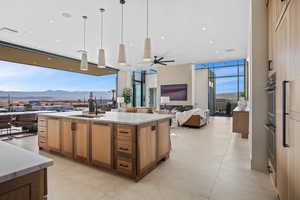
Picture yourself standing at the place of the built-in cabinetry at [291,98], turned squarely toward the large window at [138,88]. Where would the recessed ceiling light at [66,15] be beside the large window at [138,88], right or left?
left

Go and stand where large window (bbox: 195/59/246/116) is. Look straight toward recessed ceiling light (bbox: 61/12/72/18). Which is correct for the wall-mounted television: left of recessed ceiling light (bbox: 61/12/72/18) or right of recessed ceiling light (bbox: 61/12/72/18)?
right

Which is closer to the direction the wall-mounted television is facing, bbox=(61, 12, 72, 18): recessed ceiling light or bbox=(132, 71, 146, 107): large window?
the recessed ceiling light

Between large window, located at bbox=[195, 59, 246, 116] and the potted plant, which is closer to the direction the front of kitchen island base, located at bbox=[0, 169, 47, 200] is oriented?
the large window

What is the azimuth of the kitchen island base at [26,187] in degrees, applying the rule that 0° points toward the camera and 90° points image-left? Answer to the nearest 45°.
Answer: approximately 315°

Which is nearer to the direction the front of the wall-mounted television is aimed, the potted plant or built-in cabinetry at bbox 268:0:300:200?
the built-in cabinetry

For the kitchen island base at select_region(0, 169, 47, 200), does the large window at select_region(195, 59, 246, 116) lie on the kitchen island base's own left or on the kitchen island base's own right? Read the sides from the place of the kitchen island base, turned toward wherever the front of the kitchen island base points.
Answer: on the kitchen island base's own left

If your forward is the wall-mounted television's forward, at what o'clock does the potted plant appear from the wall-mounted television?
The potted plant is roughly at 3 o'clock from the wall-mounted television.

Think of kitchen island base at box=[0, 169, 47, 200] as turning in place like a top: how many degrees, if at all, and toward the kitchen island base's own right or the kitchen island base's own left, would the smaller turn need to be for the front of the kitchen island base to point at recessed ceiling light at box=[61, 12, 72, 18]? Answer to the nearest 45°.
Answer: approximately 135° to the kitchen island base's own left

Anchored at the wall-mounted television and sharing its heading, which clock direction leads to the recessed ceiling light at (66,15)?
The recessed ceiling light is roughly at 1 o'clock from the wall-mounted television.

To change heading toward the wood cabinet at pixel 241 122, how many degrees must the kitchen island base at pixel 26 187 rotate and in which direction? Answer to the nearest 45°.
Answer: approximately 45° to its left

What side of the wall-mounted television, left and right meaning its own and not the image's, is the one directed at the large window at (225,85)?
left

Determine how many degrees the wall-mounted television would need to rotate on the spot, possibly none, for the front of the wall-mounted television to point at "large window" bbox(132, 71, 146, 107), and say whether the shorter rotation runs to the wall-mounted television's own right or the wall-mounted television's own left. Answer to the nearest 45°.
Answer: approximately 135° to the wall-mounted television's own right

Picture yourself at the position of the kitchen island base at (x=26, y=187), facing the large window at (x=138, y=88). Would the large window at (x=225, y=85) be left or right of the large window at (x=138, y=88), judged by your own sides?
right
